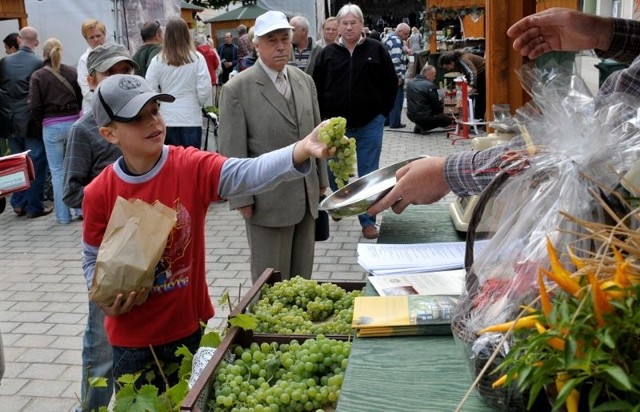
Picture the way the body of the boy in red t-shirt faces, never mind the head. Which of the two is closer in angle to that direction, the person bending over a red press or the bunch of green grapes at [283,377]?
the bunch of green grapes

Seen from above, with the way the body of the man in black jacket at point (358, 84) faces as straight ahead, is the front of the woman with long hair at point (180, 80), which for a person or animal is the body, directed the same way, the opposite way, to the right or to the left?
the opposite way

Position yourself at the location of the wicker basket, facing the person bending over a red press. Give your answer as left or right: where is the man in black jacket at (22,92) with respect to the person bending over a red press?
left

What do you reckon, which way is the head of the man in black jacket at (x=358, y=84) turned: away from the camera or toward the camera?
toward the camera

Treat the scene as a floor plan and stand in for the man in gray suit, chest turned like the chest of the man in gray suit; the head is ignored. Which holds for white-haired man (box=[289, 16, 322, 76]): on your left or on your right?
on your left

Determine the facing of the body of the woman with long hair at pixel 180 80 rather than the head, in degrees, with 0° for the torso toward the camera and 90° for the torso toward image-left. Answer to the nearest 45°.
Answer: approximately 180°

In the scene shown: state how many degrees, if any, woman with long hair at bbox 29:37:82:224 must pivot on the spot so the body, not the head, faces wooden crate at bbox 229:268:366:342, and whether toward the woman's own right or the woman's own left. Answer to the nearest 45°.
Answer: approximately 180°

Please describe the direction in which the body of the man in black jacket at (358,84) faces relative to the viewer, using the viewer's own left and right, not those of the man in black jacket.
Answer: facing the viewer

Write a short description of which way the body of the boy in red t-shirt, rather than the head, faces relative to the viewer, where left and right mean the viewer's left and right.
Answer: facing the viewer and to the right of the viewer

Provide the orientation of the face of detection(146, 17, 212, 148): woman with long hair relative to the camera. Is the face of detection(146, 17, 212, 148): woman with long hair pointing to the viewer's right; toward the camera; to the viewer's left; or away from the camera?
away from the camera

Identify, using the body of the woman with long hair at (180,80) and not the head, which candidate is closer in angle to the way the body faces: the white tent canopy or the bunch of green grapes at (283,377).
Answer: the white tent canopy

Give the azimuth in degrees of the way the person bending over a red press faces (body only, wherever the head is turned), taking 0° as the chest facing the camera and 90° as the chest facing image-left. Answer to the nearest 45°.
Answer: approximately 90°

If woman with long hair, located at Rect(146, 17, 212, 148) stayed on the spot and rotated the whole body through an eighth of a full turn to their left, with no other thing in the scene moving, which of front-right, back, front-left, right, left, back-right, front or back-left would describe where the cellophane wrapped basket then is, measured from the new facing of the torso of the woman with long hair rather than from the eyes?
back-left
